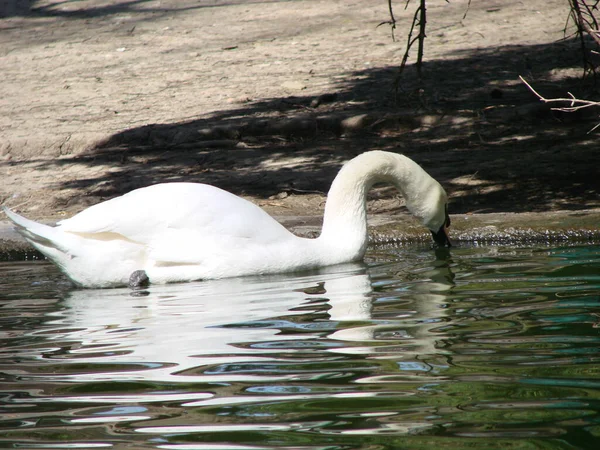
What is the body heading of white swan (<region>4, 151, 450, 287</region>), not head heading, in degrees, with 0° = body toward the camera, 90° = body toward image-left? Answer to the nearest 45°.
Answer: approximately 270°
